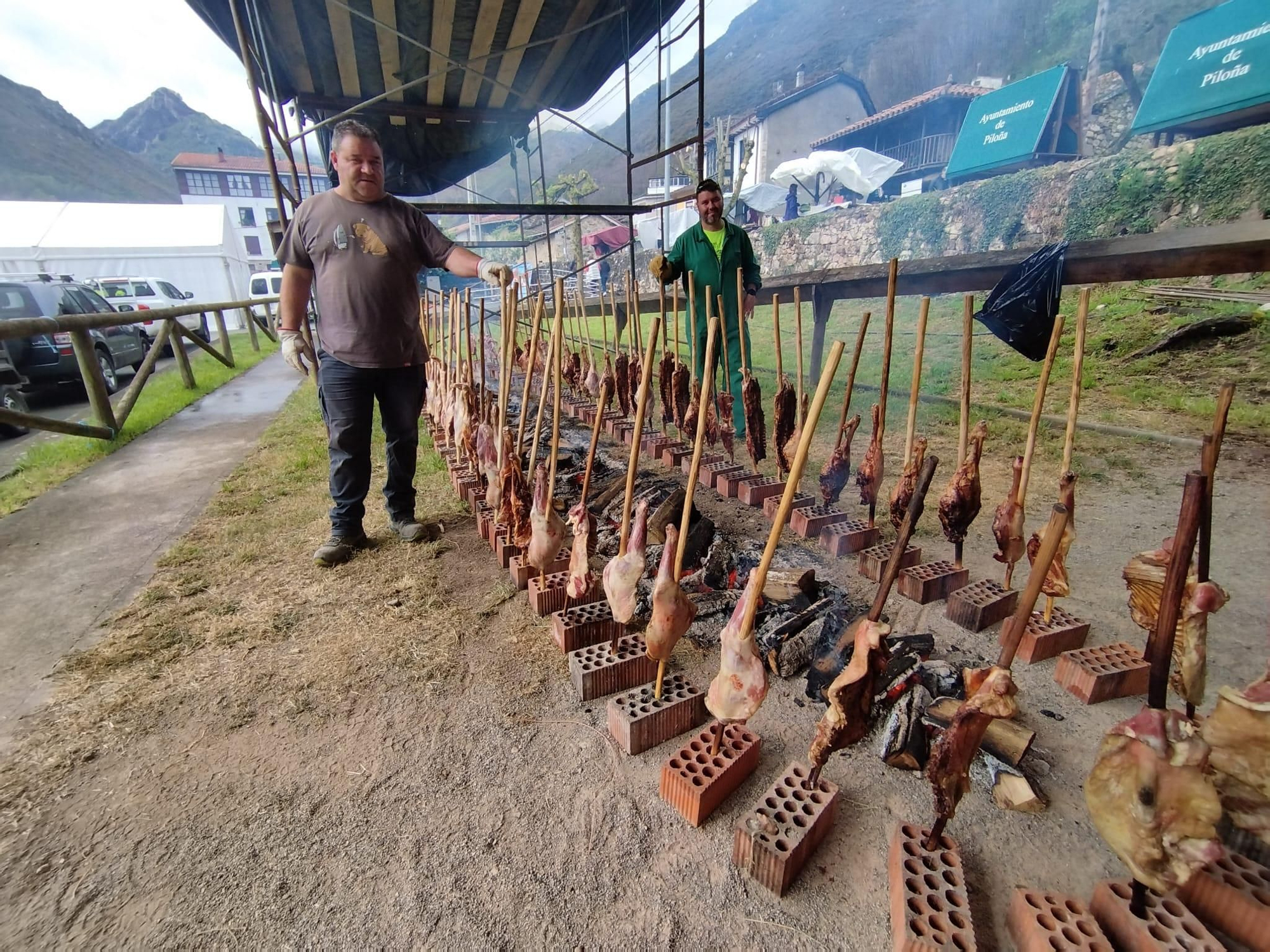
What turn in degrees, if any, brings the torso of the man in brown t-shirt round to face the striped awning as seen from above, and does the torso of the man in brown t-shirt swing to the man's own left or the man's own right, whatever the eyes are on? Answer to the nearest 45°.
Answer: approximately 180°

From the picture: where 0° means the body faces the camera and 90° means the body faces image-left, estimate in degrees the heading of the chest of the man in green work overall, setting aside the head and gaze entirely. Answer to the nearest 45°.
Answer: approximately 0°

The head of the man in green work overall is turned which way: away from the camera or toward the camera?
toward the camera

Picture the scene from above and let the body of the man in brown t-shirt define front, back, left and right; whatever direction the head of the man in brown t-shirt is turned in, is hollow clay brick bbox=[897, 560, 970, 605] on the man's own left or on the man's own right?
on the man's own left

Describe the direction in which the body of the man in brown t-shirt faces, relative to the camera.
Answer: toward the camera

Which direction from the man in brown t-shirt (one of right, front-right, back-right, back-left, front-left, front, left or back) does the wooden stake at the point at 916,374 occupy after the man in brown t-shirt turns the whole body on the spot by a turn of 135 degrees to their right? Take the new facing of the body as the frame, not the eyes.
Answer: back

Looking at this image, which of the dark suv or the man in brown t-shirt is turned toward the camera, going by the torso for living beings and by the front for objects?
the man in brown t-shirt

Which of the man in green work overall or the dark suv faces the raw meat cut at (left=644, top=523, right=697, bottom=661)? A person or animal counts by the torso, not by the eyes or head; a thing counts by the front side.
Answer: the man in green work overall

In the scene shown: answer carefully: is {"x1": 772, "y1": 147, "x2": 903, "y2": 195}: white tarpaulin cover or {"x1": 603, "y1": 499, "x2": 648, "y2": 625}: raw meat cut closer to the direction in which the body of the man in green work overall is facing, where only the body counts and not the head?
the raw meat cut

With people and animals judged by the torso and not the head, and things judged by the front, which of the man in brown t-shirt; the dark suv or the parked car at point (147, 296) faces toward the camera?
the man in brown t-shirt
